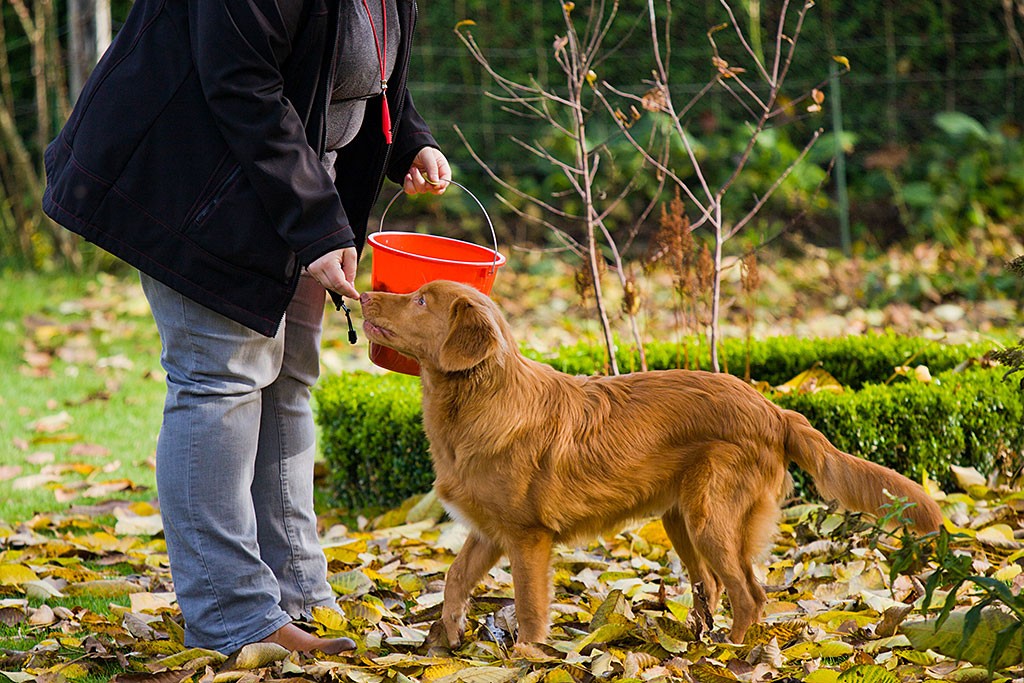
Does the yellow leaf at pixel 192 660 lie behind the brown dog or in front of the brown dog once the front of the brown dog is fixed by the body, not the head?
in front

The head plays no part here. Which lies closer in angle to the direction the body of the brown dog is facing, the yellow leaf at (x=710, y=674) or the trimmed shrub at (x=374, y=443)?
the trimmed shrub

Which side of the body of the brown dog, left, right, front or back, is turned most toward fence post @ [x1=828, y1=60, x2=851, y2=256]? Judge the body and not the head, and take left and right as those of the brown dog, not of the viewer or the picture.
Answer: right

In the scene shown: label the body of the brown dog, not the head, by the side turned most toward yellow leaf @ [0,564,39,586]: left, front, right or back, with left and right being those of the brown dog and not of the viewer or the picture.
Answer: front

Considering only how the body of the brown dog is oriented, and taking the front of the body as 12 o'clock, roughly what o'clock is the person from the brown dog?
The person is roughly at 11 o'clock from the brown dog.

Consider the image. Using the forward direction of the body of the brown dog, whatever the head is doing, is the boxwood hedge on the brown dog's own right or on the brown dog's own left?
on the brown dog's own right

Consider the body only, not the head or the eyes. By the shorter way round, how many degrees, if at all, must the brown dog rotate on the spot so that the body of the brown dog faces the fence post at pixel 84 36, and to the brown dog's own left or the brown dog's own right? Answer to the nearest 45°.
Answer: approximately 45° to the brown dog's own right

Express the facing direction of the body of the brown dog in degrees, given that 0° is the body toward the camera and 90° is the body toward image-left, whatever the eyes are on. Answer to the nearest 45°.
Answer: approximately 90°

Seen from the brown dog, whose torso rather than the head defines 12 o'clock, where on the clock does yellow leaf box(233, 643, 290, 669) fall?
The yellow leaf is roughly at 11 o'clock from the brown dog.
